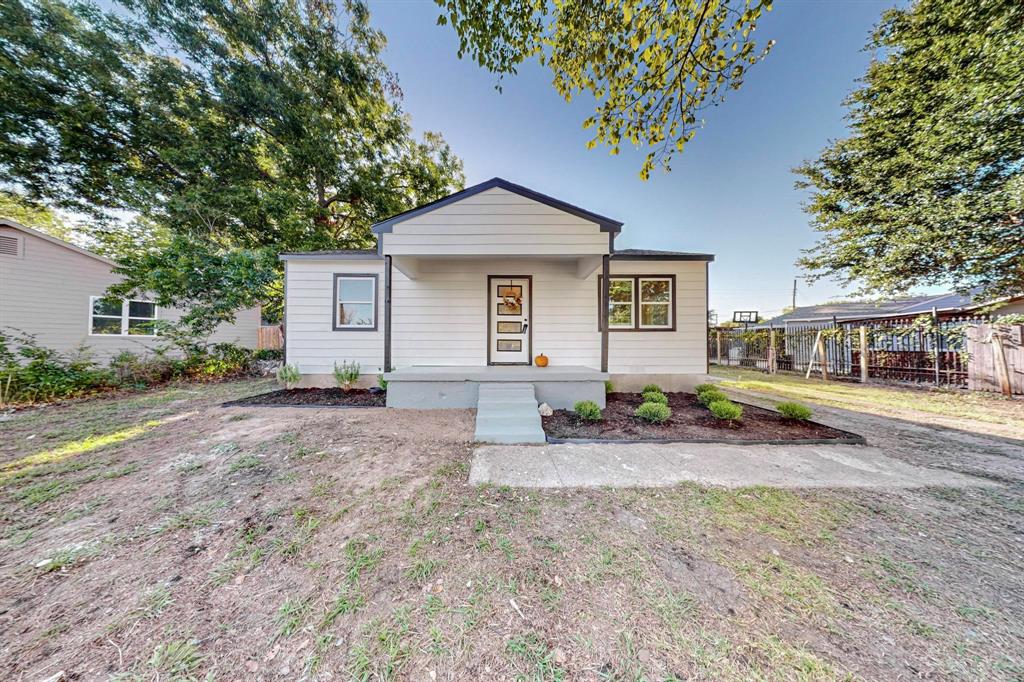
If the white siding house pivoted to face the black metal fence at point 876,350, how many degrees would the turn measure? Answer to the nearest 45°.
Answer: approximately 90° to its left

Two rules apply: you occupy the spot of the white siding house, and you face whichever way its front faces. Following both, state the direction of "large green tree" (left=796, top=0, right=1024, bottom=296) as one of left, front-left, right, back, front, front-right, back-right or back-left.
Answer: left

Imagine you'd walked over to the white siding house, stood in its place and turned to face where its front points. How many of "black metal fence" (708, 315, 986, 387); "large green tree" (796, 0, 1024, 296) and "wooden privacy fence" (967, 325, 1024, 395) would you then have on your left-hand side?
3

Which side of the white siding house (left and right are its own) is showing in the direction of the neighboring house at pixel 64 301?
right

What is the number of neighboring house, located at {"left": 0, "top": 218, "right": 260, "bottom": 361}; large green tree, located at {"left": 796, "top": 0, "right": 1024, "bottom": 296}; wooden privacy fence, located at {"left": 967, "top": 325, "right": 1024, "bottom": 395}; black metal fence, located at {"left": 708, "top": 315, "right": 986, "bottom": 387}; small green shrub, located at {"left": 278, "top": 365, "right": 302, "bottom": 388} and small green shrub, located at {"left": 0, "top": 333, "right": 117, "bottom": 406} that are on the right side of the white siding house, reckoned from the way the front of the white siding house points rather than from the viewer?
3

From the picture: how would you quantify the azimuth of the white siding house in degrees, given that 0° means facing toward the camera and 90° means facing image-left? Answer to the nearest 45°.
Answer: approximately 0°

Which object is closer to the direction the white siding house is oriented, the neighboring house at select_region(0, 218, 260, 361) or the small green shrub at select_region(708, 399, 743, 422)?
the small green shrub

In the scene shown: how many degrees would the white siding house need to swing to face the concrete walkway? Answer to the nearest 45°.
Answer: approximately 45° to its left

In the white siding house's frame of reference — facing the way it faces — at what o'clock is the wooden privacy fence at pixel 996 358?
The wooden privacy fence is roughly at 9 o'clock from the white siding house.

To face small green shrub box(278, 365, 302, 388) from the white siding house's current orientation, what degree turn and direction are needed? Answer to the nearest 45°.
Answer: approximately 90° to its right

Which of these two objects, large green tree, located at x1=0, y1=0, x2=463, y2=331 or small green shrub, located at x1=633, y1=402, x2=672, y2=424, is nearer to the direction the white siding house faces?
the small green shrub

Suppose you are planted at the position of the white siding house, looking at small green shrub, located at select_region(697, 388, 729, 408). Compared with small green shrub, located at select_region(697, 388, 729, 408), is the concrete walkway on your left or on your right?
right

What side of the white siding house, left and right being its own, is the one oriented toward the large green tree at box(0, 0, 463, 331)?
right

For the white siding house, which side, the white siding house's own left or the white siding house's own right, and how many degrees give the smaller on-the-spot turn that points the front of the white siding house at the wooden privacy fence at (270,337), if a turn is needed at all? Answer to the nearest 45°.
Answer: approximately 135° to the white siding house's own right
